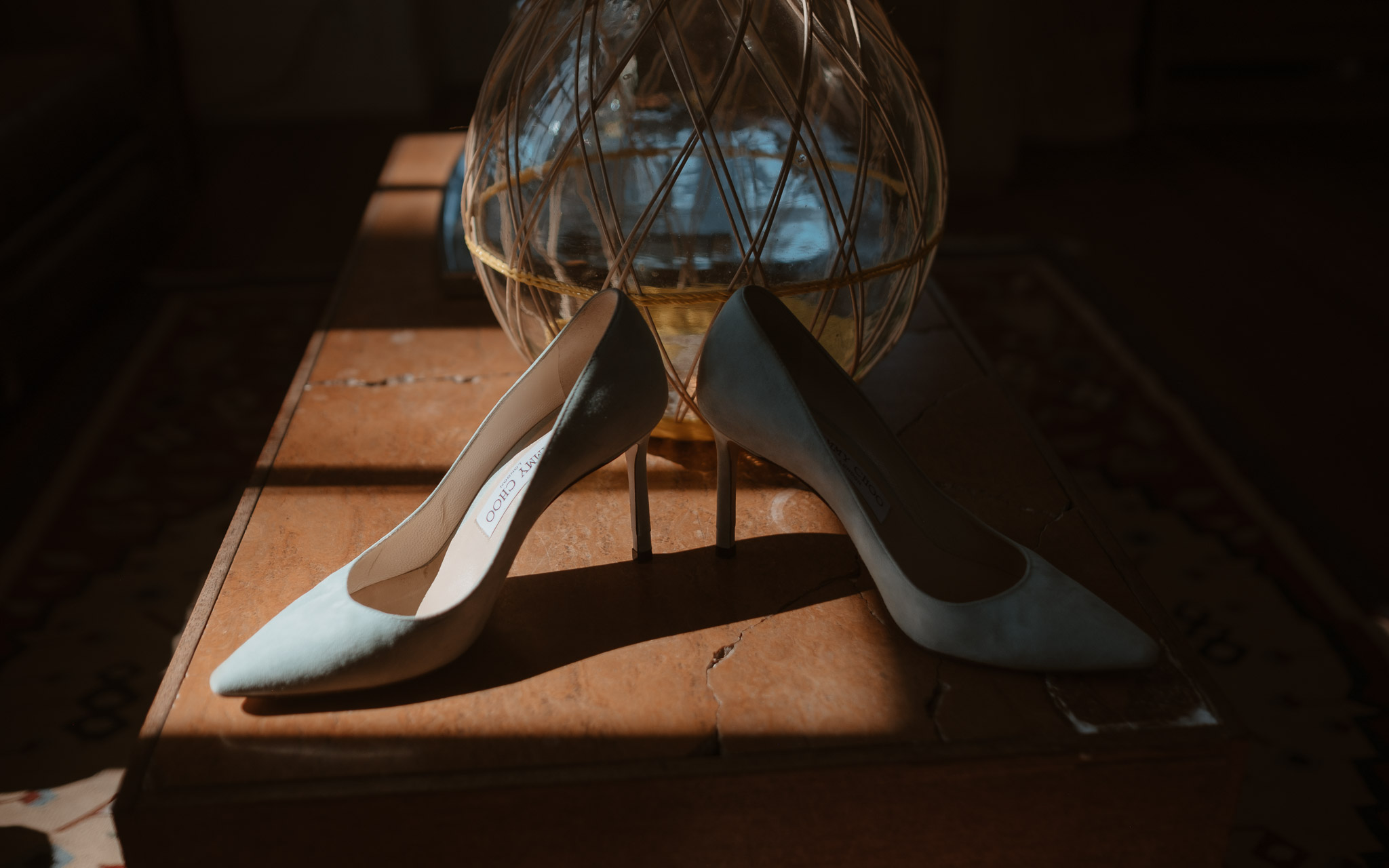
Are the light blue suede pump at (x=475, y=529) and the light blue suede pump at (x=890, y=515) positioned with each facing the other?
no

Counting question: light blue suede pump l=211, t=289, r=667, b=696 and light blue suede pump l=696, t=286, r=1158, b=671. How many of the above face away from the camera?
0

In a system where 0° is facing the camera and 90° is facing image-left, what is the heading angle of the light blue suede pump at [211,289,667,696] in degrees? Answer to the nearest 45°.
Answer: approximately 45°

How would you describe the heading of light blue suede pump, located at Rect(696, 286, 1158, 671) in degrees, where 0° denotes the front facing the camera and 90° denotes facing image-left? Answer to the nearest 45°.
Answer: approximately 315°
